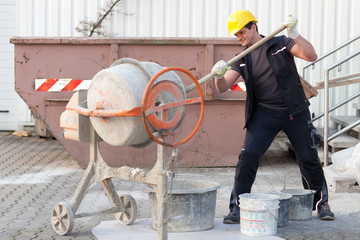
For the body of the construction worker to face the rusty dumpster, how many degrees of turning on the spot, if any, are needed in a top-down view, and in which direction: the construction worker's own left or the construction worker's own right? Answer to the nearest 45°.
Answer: approximately 90° to the construction worker's own right

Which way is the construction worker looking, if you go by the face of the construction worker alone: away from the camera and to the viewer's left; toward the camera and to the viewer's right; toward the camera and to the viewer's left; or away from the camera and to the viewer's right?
toward the camera and to the viewer's left

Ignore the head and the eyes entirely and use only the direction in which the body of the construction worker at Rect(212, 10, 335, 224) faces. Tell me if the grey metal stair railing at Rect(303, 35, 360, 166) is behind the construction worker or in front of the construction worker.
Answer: behind

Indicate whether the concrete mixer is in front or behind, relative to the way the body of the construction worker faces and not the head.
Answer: in front

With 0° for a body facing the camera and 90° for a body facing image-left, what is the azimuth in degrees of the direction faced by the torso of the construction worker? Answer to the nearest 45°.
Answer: approximately 45°
